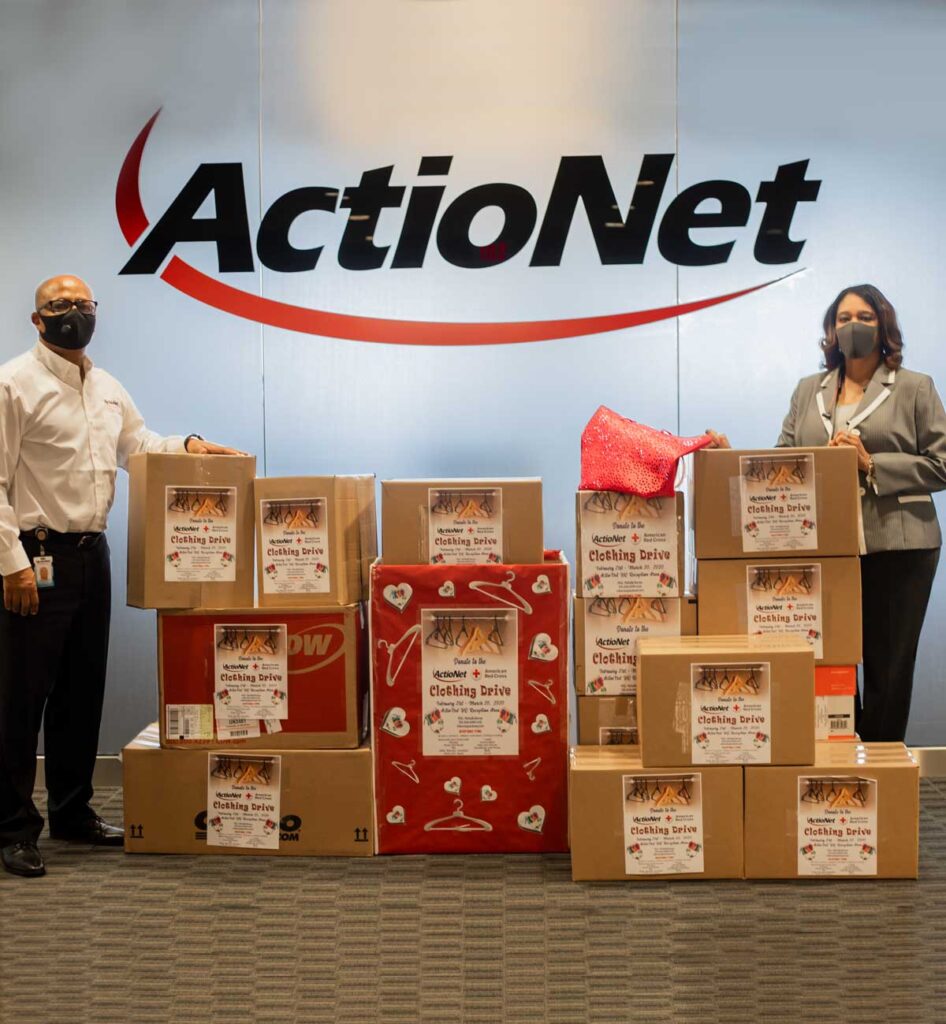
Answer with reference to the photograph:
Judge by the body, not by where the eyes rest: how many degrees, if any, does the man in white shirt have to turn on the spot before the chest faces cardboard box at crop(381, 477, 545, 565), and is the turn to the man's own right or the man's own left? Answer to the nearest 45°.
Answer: approximately 45° to the man's own left

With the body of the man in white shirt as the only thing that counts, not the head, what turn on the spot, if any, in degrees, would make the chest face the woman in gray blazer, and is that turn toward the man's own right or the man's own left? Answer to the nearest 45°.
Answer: approximately 45° to the man's own left

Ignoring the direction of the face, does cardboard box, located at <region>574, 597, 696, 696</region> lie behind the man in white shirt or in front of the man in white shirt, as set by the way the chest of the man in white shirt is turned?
in front

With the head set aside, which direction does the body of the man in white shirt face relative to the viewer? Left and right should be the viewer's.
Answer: facing the viewer and to the right of the viewer

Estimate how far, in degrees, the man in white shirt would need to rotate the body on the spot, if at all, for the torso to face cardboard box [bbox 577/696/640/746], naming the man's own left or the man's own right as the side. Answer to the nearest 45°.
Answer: approximately 45° to the man's own left

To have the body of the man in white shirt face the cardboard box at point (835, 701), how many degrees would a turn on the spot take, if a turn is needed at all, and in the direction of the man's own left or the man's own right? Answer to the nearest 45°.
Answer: approximately 45° to the man's own left

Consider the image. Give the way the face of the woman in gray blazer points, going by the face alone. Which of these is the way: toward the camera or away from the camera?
toward the camera
